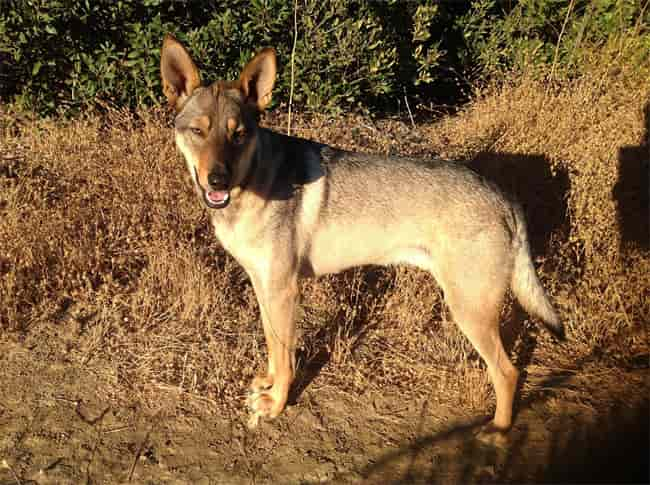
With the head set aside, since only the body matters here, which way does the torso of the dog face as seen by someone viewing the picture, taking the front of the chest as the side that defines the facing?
to the viewer's left

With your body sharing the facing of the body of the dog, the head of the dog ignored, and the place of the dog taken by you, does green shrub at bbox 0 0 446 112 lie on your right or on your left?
on your right
